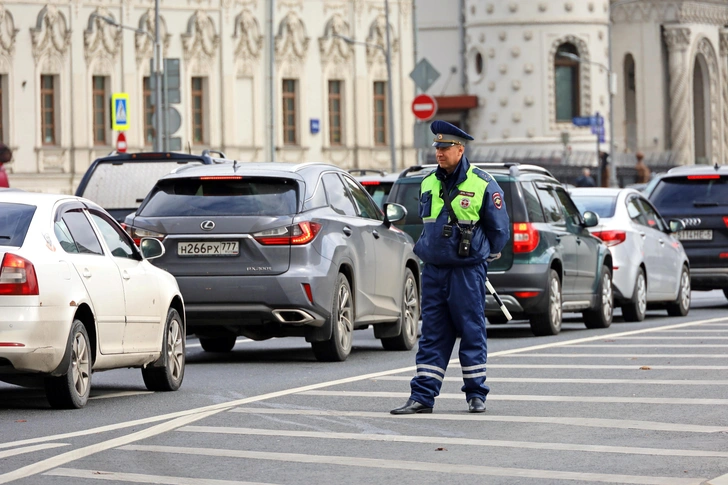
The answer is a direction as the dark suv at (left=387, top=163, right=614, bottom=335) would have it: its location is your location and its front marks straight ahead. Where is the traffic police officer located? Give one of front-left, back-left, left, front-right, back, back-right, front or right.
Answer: back-right

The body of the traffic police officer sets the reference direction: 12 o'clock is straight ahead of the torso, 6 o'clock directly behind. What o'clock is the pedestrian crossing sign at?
The pedestrian crossing sign is roughly at 4 o'clock from the traffic police officer.

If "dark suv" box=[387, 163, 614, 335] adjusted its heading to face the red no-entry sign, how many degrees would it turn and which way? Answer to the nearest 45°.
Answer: approximately 45° to its left

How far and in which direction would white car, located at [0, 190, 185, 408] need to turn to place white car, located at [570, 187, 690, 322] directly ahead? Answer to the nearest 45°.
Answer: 0° — it already faces it

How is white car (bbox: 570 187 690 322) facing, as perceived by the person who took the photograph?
facing away from the viewer and to the right of the viewer

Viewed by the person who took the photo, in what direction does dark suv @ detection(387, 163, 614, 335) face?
facing away from the viewer and to the right of the viewer

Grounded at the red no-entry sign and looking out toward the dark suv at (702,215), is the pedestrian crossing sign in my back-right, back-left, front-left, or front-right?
back-right

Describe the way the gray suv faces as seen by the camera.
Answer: facing away from the viewer and to the right of the viewer

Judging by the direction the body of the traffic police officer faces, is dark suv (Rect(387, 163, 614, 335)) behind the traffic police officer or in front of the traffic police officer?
behind

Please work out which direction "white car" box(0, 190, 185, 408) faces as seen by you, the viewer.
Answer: facing away from the viewer and to the right of the viewer
